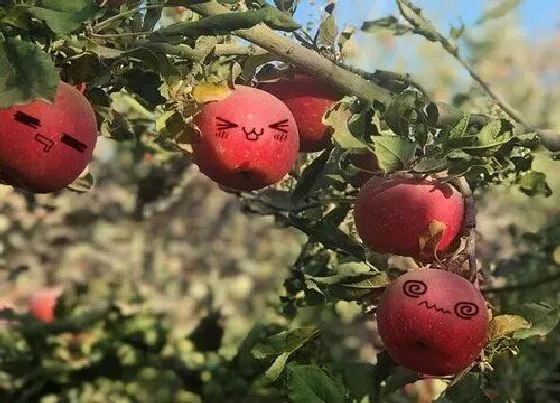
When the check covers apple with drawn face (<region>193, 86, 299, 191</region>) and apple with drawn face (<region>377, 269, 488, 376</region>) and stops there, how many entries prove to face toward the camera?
2

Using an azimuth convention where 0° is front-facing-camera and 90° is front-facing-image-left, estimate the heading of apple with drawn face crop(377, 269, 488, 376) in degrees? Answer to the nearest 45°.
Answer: approximately 0°

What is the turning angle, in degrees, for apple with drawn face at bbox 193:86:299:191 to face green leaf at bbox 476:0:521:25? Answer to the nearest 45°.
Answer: approximately 135° to its left
